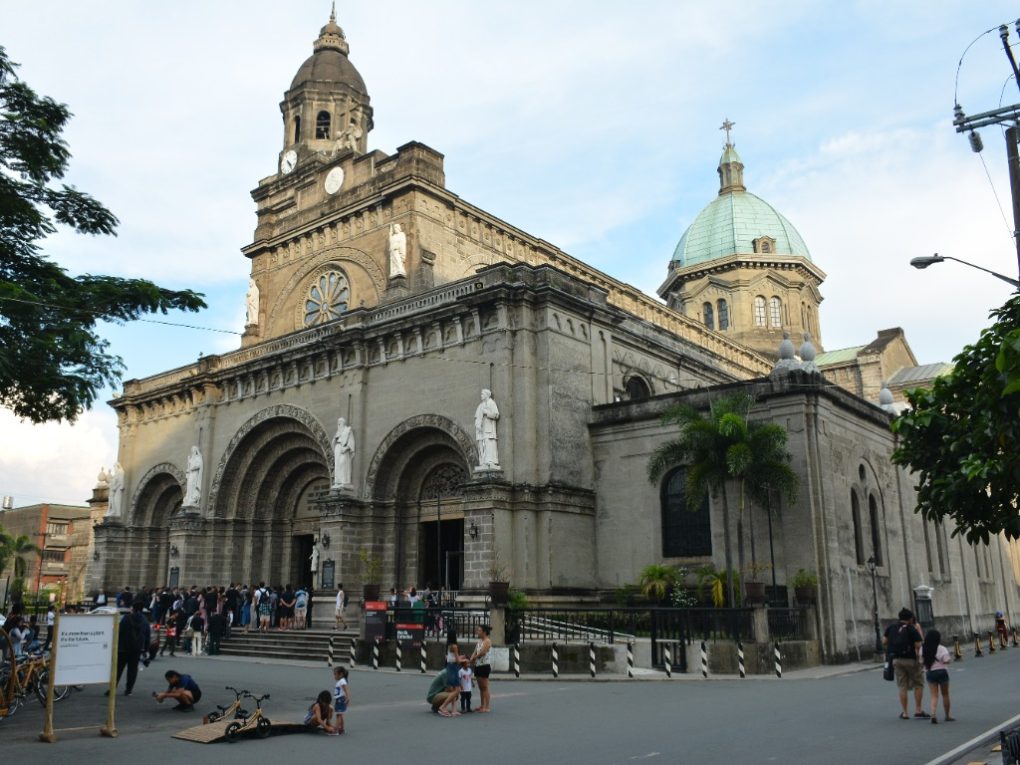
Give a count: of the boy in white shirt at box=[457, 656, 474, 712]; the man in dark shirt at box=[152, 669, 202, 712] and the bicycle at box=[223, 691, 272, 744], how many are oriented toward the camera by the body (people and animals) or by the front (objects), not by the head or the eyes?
1

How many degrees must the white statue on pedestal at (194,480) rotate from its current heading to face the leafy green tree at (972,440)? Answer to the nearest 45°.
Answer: approximately 45° to its left

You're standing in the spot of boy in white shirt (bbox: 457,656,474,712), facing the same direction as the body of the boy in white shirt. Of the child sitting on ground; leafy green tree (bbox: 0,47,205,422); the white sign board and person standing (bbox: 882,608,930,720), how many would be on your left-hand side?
1

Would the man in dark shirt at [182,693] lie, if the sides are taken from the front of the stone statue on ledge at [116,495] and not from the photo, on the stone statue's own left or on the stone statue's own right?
on the stone statue's own left

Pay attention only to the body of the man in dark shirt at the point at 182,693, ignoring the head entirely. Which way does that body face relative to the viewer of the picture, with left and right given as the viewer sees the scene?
facing to the left of the viewer

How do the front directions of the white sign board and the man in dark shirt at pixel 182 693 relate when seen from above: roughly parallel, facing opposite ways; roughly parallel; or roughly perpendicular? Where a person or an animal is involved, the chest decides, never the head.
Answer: roughly perpendicular

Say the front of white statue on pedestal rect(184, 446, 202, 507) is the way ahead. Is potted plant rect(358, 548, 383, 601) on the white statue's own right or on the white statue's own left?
on the white statue's own left

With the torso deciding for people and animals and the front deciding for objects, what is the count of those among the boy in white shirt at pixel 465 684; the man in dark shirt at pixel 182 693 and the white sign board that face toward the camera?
2

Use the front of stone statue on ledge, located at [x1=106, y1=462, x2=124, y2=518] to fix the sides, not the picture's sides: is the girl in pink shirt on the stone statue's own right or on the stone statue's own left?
on the stone statue's own left

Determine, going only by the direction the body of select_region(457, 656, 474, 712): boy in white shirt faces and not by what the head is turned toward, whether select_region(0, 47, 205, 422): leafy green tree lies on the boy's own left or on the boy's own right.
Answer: on the boy's own right

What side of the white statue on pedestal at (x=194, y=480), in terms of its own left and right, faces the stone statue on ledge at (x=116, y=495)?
right

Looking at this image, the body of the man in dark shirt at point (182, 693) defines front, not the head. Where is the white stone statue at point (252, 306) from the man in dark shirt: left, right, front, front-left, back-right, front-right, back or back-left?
right
